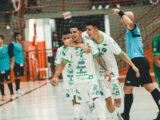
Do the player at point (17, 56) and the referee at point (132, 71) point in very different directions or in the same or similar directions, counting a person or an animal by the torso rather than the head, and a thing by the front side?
very different directions

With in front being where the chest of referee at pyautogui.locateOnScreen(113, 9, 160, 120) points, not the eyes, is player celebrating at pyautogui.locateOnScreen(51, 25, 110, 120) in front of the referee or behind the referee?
in front

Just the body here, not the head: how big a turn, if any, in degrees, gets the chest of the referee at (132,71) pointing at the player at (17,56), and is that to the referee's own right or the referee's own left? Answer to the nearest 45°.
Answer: approximately 45° to the referee's own right

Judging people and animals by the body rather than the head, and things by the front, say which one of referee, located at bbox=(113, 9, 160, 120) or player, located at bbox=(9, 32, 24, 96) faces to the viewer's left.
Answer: referee, located at bbox=(113, 9, 160, 120)

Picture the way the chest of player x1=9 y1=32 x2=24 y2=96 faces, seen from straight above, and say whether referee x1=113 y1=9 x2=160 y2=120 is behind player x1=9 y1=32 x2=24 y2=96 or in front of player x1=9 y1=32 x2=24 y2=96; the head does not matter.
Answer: in front

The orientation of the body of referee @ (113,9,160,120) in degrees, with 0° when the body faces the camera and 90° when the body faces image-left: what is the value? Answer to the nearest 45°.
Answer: approximately 90°

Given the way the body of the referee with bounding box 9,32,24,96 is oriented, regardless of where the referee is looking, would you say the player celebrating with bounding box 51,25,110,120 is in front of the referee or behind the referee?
in front

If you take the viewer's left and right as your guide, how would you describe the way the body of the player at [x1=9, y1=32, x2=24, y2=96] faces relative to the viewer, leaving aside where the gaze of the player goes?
facing the viewer and to the right of the viewer

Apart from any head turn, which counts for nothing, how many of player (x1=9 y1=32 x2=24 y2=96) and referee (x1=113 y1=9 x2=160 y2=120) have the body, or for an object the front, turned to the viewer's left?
1
